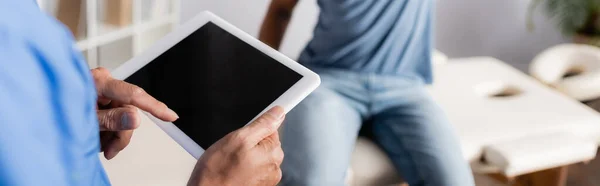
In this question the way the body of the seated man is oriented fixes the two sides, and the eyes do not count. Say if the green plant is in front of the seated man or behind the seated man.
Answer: behind

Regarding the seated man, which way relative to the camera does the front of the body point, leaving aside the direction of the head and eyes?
toward the camera
